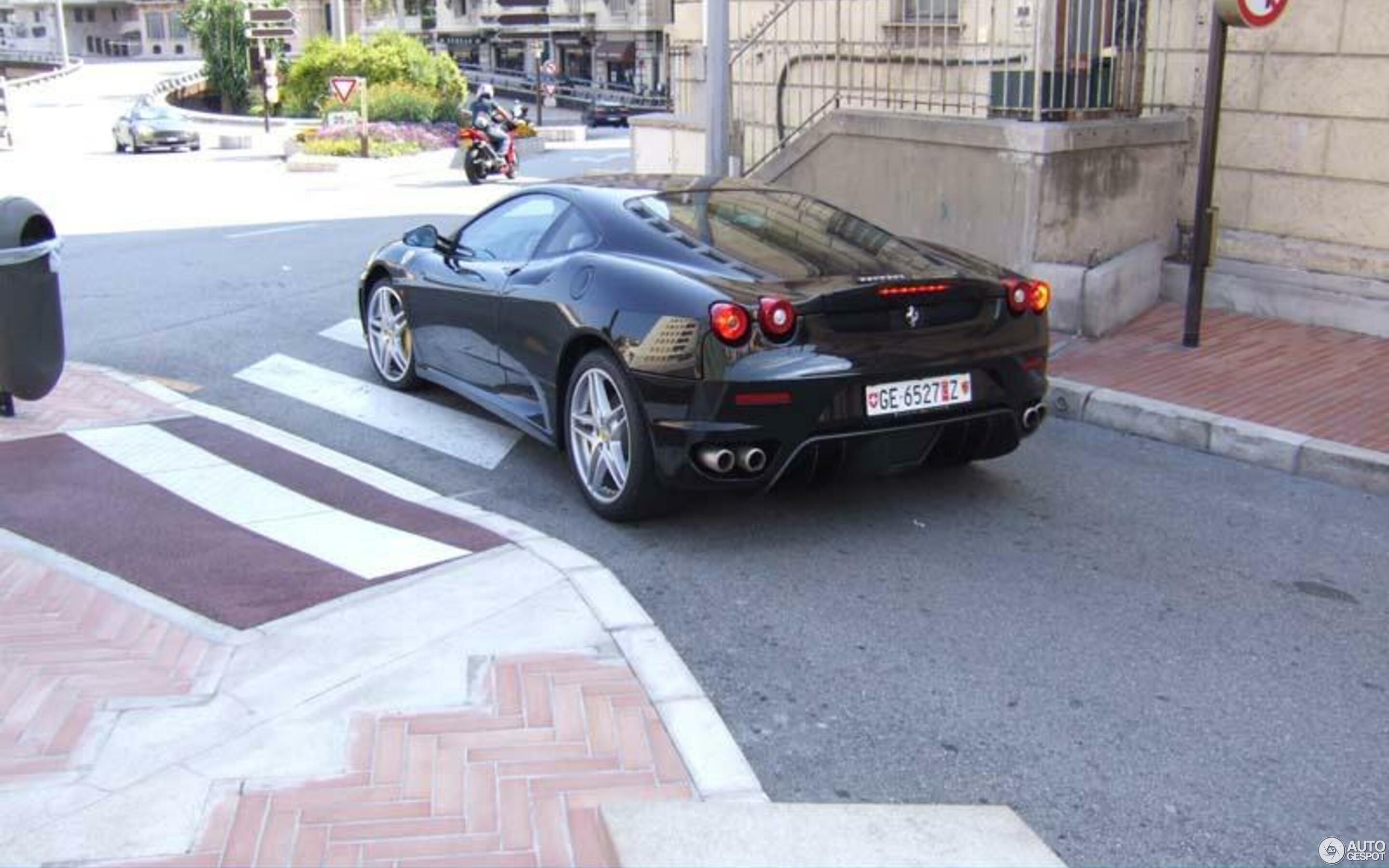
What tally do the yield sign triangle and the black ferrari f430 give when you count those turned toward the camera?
1

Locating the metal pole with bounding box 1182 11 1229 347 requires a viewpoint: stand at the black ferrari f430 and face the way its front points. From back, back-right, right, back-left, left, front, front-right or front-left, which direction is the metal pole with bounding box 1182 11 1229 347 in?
right

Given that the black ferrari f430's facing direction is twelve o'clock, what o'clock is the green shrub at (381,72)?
The green shrub is roughly at 1 o'clock from the black ferrari f430.

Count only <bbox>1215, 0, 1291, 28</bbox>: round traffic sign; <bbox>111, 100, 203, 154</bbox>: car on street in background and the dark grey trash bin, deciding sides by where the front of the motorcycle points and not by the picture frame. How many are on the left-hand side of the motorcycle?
1

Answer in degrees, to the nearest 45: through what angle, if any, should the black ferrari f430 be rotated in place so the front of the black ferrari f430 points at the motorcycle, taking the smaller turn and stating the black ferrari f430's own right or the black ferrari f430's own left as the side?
approximately 45° to the black ferrari f430's own right
